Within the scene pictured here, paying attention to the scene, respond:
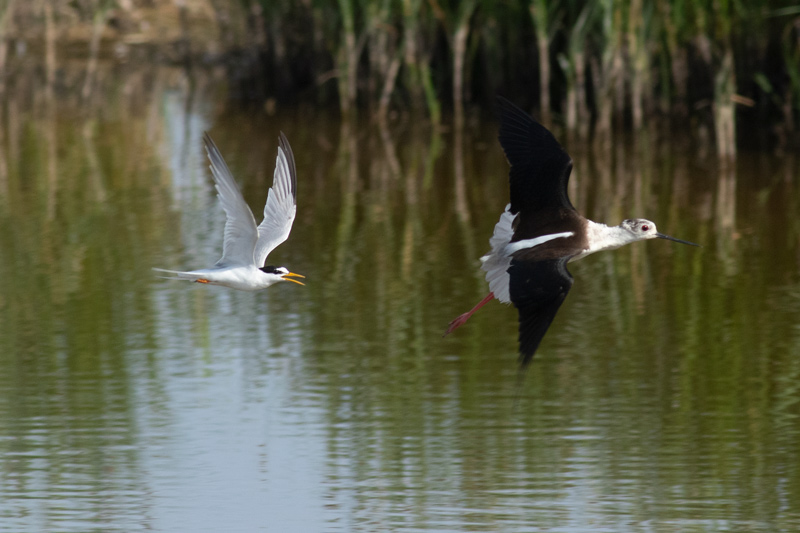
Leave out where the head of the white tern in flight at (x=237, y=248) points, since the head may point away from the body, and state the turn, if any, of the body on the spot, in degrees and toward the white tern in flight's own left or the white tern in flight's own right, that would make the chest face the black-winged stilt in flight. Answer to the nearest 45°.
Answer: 0° — it already faces it

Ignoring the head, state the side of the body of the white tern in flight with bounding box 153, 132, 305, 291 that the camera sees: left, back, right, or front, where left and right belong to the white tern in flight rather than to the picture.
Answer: right
